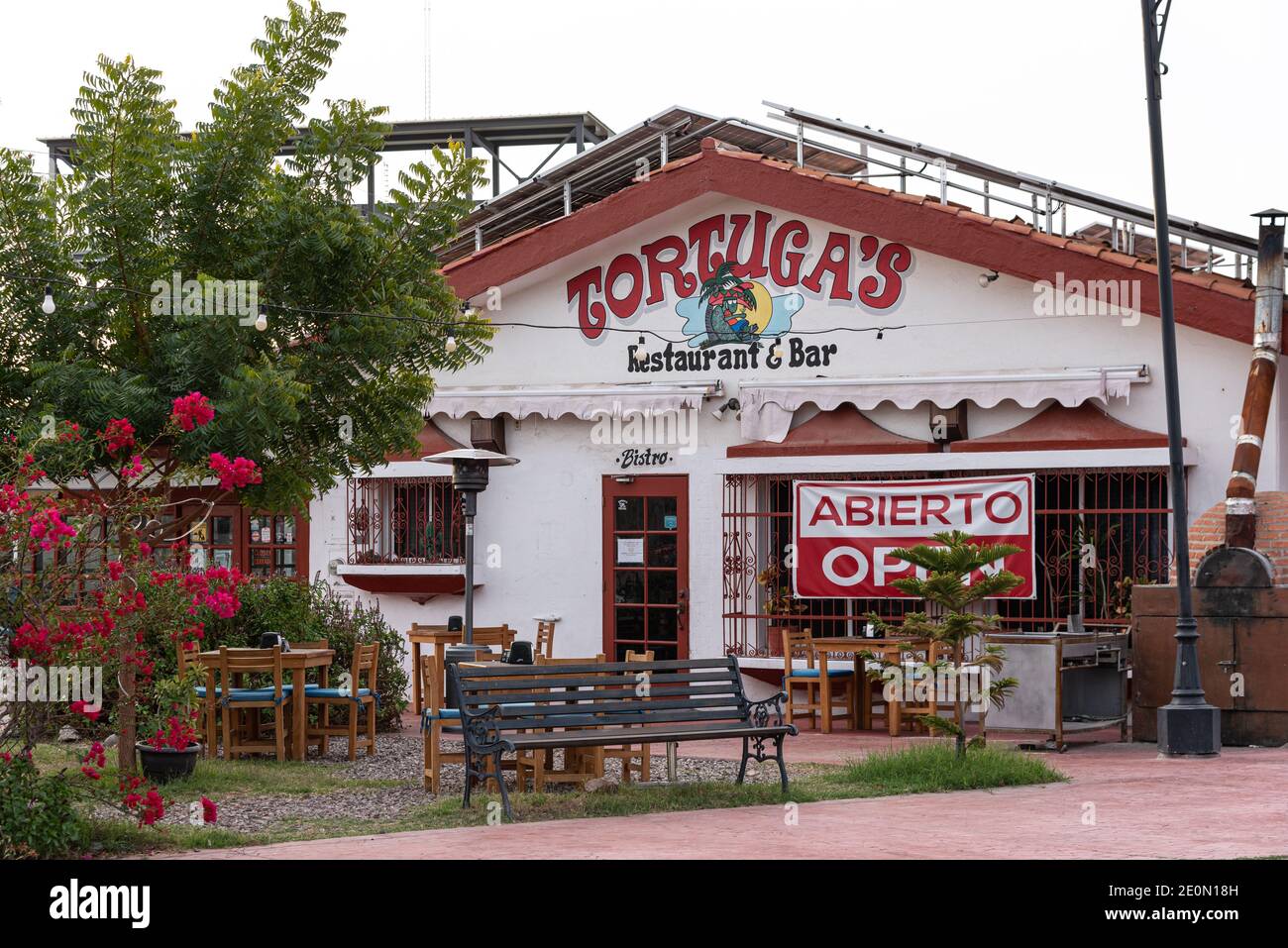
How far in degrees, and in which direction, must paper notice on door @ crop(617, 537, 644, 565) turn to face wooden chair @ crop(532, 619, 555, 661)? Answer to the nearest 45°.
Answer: approximately 45° to its right

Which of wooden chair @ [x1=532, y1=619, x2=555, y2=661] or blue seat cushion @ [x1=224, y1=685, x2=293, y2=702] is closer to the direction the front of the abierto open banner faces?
the blue seat cushion

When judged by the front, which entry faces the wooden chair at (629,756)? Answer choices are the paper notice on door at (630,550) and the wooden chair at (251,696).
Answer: the paper notice on door

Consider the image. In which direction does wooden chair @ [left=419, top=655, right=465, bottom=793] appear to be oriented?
to the viewer's right

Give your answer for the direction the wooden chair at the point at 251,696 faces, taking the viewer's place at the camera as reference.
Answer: facing away from the viewer

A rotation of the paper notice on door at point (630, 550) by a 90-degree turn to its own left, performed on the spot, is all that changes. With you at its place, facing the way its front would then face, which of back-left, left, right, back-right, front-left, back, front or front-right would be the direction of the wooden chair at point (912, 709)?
front-right

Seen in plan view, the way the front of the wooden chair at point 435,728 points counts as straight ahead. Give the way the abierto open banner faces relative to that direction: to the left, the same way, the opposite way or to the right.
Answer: to the right

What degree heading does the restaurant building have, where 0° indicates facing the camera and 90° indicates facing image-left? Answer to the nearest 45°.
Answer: approximately 0°

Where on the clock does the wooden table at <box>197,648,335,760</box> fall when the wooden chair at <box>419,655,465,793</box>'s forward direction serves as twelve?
The wooden table is roughly at 8 o'clock from the wooden chair.

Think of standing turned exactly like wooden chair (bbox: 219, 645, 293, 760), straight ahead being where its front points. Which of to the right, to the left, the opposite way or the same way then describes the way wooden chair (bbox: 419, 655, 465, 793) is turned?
to the right

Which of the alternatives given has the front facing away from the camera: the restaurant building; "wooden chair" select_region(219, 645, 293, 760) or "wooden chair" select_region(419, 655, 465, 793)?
"wooden chair" select_region(219, 645, 293, 760)

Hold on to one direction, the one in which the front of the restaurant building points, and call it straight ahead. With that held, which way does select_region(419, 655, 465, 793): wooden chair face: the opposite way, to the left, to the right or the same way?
to the left

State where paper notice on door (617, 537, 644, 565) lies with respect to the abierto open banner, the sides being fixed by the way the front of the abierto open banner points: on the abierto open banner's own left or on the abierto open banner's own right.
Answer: on the abierto open banner's own right
